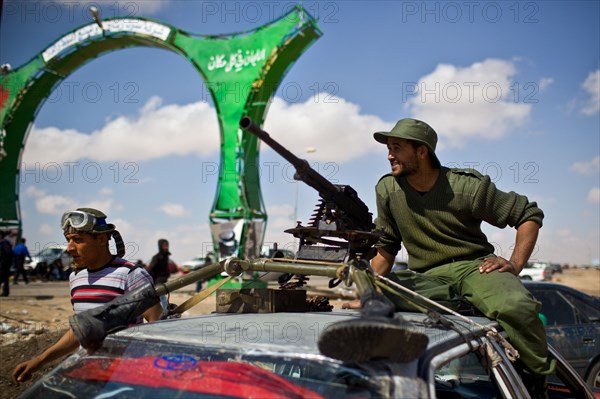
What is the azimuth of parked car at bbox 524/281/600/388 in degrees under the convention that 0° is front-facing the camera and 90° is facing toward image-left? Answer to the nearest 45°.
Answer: approximately 90°

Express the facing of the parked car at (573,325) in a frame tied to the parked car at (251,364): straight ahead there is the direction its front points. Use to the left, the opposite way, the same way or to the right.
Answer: to the right

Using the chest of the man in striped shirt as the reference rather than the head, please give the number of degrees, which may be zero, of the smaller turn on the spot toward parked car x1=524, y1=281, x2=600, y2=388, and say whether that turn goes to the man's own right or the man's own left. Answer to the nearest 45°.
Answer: approximately 135° to the man's own left

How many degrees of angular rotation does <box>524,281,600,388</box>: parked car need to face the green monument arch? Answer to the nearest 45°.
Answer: approximately 45° to its right

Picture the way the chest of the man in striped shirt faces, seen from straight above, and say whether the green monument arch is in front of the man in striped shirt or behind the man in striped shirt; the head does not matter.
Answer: behind

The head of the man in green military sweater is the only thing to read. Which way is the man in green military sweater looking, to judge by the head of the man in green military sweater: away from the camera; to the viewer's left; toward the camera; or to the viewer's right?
to the viewer's left

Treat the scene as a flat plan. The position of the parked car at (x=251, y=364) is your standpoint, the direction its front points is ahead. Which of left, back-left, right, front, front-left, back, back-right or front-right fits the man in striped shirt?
right
